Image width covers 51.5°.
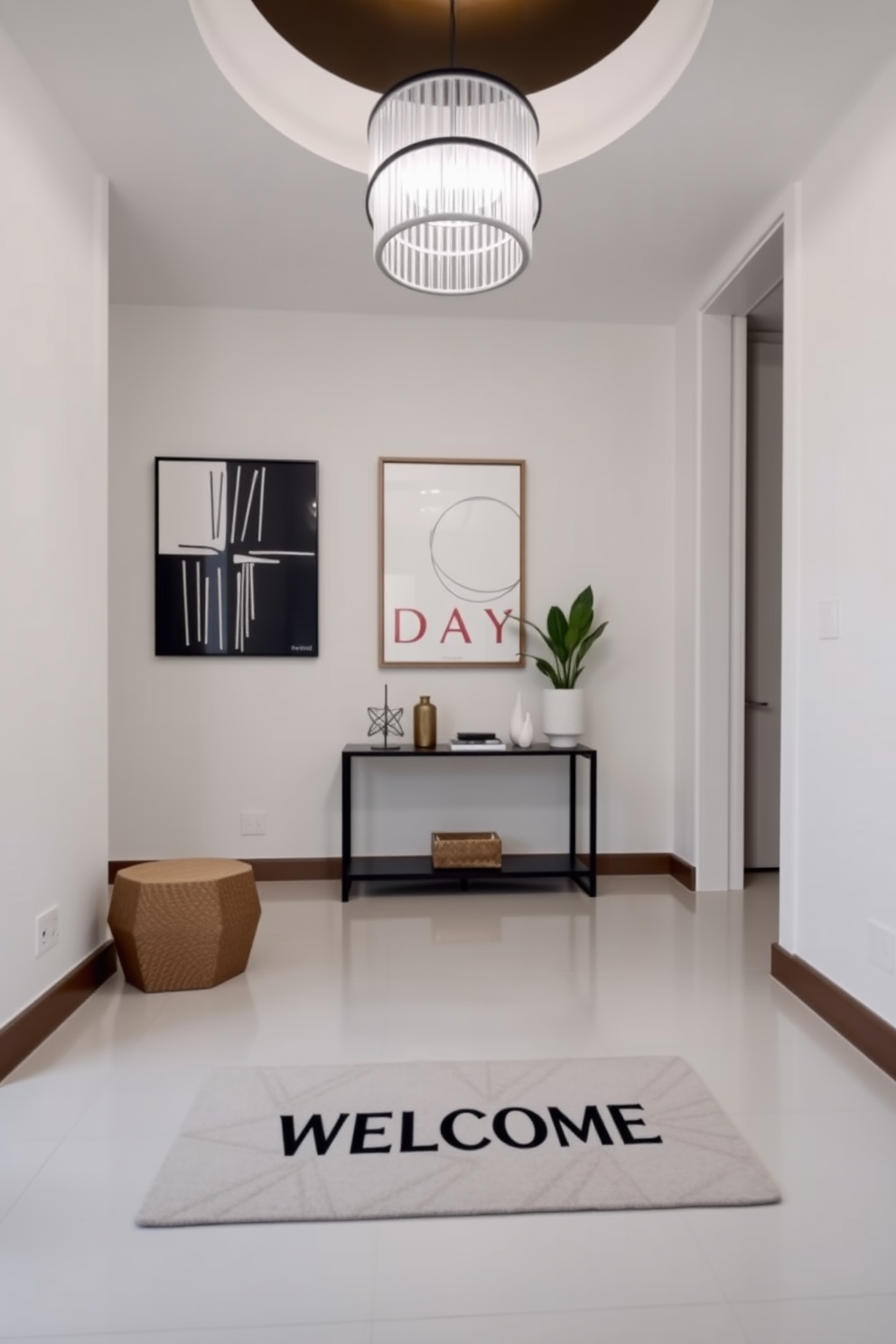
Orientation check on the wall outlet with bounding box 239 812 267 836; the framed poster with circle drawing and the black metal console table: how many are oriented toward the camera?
3

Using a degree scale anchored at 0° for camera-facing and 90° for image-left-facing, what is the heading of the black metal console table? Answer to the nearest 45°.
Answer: approximately 0°

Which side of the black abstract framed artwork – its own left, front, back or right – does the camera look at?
front

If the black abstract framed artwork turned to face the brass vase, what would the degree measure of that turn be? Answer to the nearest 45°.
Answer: approximately 45° to its left

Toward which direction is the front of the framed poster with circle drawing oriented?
toward the camera

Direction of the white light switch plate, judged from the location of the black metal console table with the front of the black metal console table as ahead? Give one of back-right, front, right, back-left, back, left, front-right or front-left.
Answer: front-left

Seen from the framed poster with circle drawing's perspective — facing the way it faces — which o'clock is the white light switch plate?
The white light switch plate is roughly at 11 o'clock from the framed poster with circle drawing.

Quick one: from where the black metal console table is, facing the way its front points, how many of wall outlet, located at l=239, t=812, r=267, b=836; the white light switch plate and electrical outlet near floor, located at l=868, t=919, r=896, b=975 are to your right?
1

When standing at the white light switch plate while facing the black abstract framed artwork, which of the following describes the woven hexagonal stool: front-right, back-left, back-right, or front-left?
front-left

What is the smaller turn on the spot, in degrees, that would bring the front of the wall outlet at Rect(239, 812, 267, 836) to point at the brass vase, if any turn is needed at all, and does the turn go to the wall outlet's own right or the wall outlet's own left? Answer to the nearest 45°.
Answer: approximately 45° to the wall outlet's own left

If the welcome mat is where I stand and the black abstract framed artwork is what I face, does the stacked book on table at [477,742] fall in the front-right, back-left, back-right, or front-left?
front-right

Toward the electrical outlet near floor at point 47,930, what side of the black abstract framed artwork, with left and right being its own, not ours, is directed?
front

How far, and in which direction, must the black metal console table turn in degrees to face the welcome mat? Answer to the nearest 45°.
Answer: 0° — it already faces it
